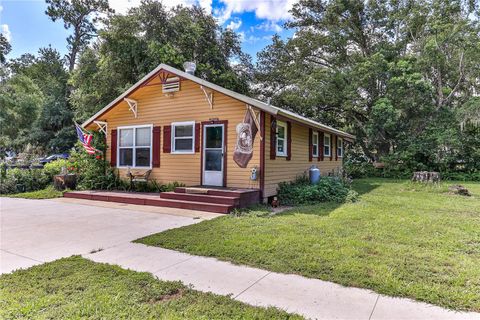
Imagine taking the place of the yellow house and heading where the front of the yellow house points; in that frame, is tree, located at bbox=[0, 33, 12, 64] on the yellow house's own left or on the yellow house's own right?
on the yellow house's own right

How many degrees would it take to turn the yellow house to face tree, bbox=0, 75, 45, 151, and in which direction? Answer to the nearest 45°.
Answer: approximately 90° to its right

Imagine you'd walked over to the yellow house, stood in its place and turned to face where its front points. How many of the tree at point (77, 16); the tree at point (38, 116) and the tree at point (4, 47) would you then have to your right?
3

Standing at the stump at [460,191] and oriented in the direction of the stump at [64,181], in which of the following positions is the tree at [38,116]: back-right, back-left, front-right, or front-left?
front-right

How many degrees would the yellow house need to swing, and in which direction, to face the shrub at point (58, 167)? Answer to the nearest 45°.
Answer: approximately 90° to its right

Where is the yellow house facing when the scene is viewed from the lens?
facing the viewer and to the left of the viewer

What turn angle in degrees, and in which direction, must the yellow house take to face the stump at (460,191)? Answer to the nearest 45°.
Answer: approximately 135° to its left

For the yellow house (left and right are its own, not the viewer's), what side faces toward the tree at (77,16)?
right

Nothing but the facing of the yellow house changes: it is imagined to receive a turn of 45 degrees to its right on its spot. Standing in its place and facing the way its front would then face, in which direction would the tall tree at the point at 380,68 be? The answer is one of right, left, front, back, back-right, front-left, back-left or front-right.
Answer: back-right

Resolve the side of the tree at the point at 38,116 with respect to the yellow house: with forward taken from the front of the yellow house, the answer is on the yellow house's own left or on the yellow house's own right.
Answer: on the yellow house's own right

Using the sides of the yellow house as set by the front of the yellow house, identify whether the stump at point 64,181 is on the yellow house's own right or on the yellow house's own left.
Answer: on the yellow house's own right

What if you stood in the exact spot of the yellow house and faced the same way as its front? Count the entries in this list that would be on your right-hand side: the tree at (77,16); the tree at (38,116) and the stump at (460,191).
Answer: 2

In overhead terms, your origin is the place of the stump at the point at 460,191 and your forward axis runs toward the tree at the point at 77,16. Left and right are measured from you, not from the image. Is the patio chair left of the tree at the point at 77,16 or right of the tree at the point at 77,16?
left

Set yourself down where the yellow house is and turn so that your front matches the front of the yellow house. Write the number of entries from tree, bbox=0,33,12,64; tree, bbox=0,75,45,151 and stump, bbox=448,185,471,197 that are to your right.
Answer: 2

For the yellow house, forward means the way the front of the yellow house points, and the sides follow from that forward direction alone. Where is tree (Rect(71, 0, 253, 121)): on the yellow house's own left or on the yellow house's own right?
on the yellow house's own right
